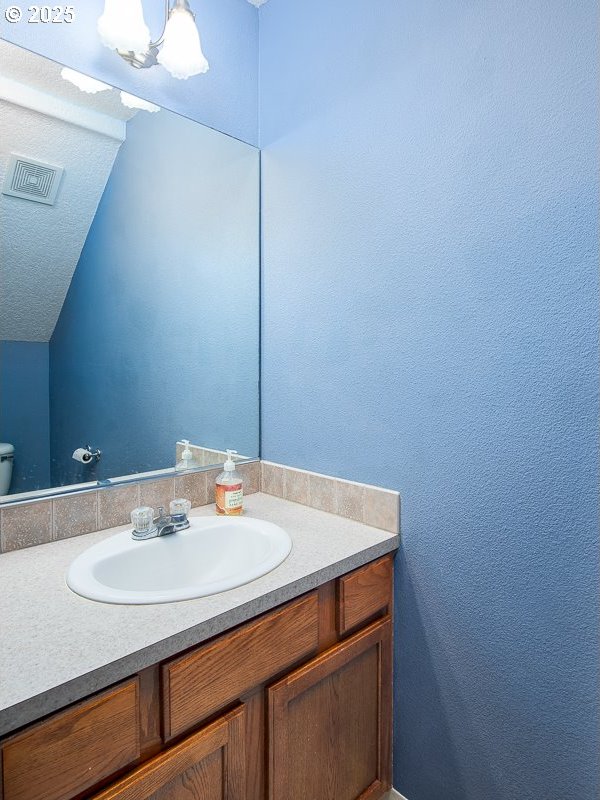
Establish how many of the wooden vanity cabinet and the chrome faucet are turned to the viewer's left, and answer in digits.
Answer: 0
